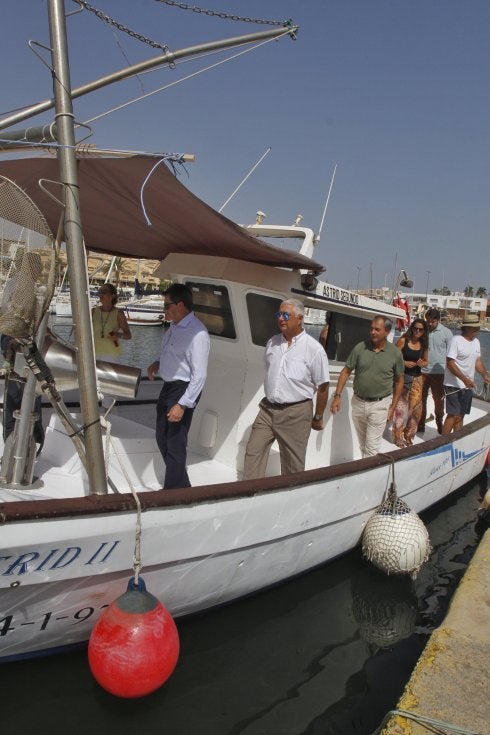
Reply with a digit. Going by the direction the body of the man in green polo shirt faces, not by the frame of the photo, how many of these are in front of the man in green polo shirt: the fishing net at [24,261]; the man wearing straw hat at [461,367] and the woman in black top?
1

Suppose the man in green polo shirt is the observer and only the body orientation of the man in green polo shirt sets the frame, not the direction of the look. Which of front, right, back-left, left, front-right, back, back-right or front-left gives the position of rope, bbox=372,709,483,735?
front-left

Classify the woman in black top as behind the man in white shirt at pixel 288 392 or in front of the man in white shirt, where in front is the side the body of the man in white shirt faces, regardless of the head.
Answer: behind

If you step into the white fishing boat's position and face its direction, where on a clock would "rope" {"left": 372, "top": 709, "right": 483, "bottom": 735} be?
The rope is roughly at 9 o'clock from the white fishing boat.

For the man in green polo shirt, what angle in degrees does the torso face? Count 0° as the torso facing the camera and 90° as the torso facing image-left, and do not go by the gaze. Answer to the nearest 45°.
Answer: approximately 45°

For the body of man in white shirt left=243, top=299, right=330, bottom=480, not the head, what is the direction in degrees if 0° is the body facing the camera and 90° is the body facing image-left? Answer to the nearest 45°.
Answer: approximately 45°
